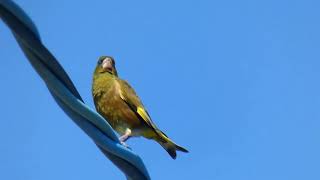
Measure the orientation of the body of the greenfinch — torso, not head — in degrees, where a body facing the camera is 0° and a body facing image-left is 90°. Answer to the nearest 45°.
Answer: approximately 45°
